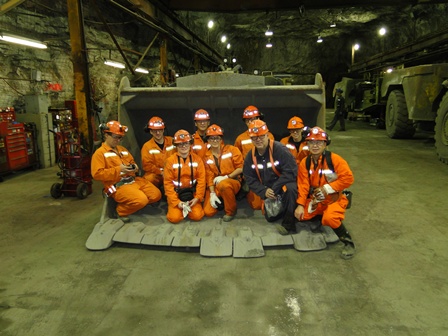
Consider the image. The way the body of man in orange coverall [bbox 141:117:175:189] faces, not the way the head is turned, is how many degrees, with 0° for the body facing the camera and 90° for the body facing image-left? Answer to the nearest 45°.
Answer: approximately 0°

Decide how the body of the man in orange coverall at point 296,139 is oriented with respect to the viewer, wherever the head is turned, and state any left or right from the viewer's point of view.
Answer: facing the viewer

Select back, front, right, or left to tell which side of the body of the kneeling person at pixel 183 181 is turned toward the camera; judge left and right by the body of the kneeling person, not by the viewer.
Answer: front

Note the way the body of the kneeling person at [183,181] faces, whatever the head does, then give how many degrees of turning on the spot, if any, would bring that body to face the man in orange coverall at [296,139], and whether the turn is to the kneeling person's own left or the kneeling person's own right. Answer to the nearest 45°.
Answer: approximately 90° to the kneeling person's own left

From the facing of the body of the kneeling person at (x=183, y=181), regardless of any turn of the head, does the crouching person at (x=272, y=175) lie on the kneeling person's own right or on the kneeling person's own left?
on the kneeling person's own left

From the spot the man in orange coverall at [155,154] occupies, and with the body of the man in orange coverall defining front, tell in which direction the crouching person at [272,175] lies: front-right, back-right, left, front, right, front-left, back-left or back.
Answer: front-left

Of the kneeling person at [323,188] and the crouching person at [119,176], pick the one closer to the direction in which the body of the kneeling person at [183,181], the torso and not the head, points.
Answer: the kneeling person

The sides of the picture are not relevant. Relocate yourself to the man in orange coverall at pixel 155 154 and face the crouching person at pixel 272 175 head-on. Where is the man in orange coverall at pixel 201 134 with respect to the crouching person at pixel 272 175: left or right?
left

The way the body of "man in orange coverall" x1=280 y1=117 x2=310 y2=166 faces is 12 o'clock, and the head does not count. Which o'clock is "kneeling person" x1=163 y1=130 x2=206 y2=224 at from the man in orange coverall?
The kneeling person is roughly at 2 o'clock from the man in orange coverall.

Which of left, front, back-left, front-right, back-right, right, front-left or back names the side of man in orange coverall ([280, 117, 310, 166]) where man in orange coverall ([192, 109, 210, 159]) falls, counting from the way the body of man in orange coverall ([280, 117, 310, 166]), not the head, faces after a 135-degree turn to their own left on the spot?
back-left

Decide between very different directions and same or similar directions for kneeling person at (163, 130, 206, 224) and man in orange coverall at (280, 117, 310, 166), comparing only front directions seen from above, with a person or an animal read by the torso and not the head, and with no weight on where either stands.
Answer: same or similar directions

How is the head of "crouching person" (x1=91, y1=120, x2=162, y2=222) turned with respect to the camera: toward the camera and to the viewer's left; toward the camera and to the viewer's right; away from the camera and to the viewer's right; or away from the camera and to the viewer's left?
toward the camera and to the viewer's right

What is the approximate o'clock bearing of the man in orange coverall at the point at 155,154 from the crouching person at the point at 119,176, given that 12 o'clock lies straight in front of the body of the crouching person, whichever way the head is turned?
The man in orange coverall is roughly at 9 o'clock from the crouching person.

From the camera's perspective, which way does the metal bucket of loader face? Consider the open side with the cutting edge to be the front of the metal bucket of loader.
toward the camera

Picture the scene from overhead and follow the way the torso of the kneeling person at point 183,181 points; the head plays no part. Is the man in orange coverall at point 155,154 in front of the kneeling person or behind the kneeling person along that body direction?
behind

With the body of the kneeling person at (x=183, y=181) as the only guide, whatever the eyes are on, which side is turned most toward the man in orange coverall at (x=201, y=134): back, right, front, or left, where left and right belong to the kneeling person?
back

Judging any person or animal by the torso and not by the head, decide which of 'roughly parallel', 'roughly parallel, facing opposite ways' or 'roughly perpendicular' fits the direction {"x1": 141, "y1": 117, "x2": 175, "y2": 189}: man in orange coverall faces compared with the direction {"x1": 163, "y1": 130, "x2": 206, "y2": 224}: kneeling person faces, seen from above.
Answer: roughly parallel
